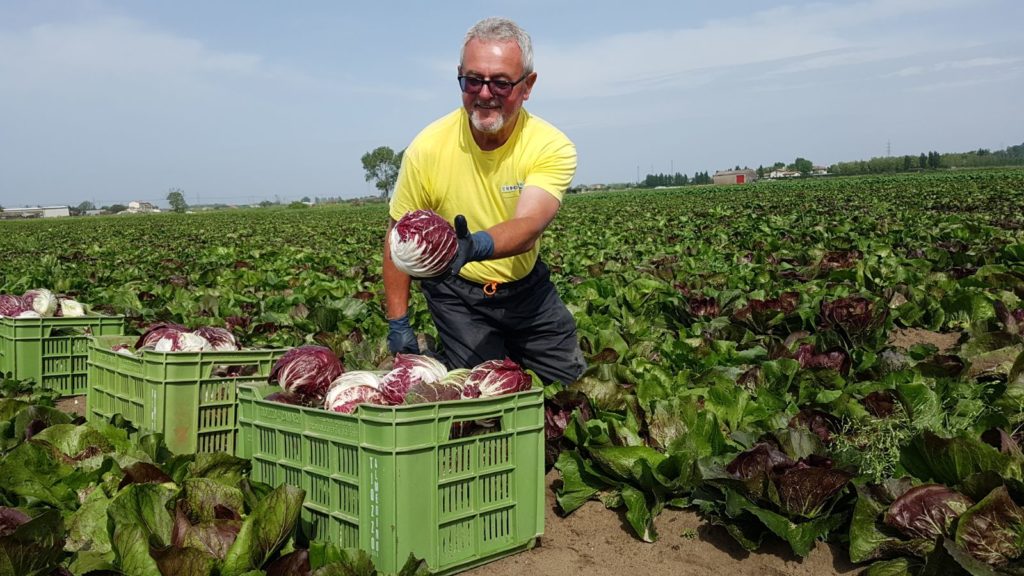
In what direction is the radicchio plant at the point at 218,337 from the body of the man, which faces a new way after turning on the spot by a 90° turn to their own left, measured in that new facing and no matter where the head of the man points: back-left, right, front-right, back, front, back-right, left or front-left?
back

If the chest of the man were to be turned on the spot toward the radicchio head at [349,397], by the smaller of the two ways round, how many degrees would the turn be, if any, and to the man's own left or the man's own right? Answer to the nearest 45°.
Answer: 0° — they already face it

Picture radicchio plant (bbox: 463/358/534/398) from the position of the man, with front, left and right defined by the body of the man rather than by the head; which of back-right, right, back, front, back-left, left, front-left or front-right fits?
front

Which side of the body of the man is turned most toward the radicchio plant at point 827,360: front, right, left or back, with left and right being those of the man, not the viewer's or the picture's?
left

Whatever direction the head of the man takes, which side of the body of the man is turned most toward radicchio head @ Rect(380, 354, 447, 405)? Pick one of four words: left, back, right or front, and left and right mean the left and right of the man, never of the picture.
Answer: front

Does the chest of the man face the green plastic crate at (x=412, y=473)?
yes

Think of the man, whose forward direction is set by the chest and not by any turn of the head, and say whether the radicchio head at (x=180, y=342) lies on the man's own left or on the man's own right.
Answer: on the man's own right

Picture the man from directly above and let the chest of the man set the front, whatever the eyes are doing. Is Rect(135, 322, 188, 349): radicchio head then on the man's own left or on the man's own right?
on the man's own right

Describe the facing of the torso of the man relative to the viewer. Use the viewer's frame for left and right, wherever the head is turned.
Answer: facing the viewer
